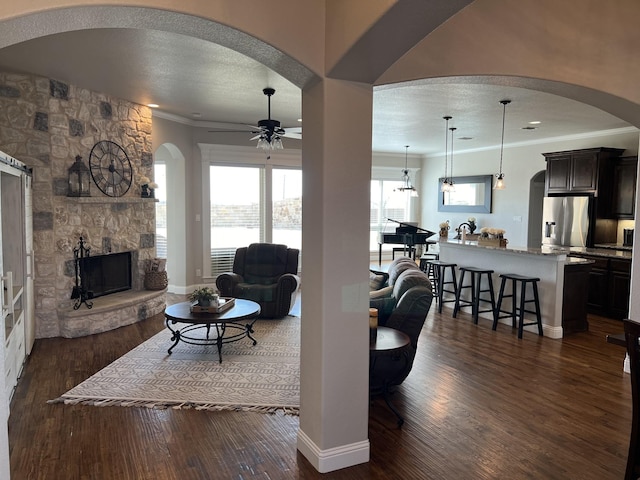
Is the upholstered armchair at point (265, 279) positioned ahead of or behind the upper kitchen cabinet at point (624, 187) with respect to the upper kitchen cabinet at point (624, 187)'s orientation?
ahead

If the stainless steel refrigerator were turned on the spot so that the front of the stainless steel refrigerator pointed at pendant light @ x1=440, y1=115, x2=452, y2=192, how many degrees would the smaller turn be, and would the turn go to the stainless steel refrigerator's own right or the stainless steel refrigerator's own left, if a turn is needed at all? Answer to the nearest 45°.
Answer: approximately 90° to the stainless steel refrigerator's own right

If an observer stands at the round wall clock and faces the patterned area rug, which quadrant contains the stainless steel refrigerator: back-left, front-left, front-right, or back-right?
front-left

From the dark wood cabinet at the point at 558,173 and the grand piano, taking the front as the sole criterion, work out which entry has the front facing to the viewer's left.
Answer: the grand piano

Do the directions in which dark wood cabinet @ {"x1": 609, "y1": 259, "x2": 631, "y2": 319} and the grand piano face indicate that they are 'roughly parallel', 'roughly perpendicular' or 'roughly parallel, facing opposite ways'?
roughly perpendicular

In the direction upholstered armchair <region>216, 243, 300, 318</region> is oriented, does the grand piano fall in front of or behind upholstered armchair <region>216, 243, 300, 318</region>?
behind

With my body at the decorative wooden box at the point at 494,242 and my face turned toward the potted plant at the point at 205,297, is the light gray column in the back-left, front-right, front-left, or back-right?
front-left

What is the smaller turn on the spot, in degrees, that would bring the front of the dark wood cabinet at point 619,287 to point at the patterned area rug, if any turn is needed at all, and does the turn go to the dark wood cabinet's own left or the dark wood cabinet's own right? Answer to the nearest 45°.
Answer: approximately 45° to the dark wood cabinet's own right

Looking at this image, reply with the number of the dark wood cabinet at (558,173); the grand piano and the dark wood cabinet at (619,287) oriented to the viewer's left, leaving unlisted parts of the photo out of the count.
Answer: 1

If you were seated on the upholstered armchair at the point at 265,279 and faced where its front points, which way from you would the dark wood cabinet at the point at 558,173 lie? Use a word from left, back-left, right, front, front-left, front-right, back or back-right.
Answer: back-left

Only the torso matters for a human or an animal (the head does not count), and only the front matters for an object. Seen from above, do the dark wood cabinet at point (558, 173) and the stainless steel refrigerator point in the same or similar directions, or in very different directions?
same or similar directions

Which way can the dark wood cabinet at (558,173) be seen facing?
toward the camera

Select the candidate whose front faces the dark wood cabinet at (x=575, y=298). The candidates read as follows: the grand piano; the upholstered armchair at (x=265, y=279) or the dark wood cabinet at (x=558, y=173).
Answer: the dark wood cabinet at (x=558, y=173)

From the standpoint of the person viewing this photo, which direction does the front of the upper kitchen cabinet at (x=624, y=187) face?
facing the viewer and to the left of the viewer

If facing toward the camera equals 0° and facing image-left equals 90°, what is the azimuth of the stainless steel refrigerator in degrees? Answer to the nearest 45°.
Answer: approximately 0°

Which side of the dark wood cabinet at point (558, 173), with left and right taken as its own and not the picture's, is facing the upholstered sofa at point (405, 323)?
front
